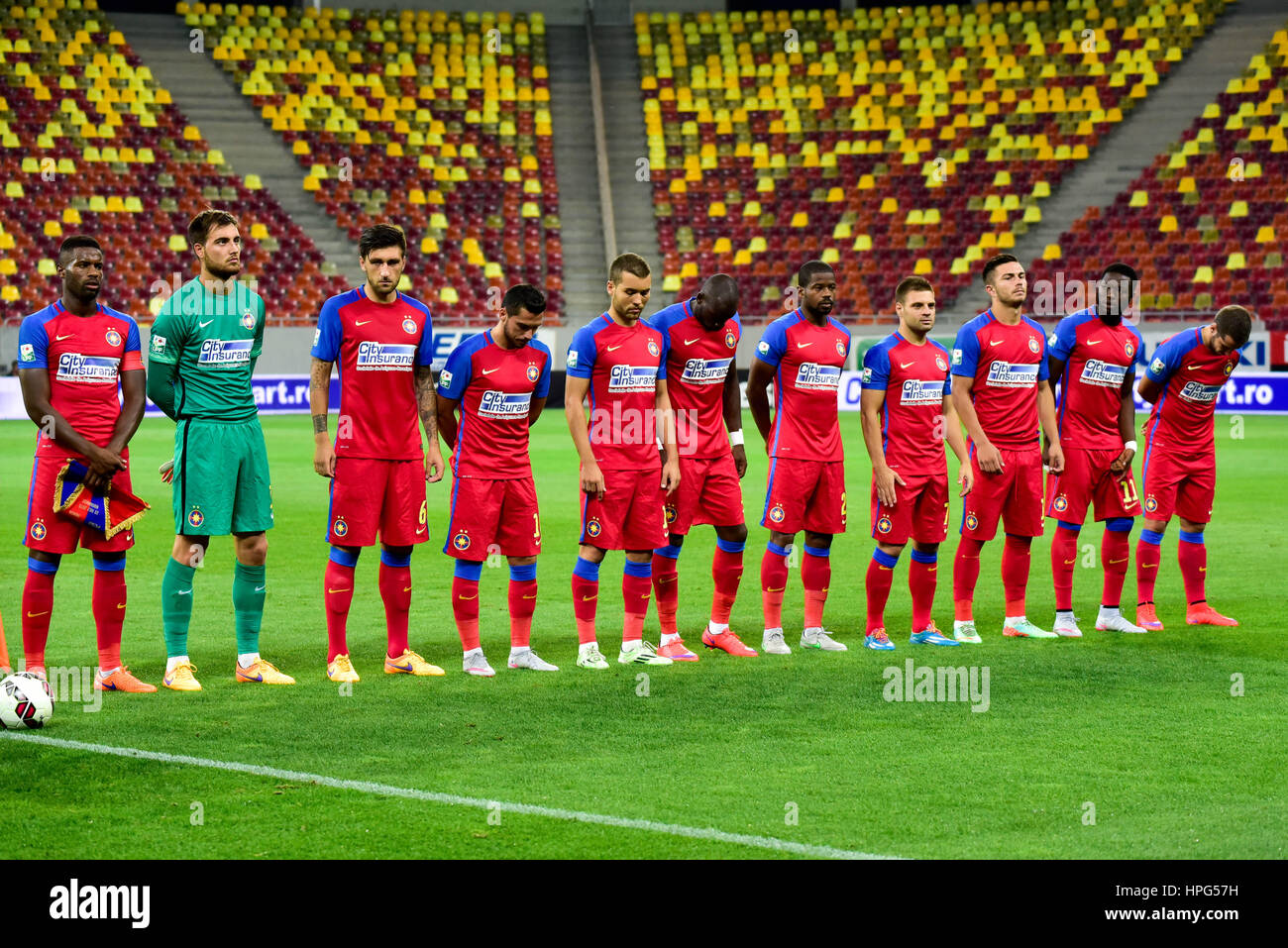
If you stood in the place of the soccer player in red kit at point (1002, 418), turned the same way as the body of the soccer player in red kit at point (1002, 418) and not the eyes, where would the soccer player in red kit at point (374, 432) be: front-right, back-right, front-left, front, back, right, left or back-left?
right

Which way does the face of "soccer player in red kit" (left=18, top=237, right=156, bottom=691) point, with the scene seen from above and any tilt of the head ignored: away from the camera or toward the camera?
toward the camera

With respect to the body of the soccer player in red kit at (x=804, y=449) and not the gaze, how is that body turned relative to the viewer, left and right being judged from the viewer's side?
facing the viewer and to the right of the viewer

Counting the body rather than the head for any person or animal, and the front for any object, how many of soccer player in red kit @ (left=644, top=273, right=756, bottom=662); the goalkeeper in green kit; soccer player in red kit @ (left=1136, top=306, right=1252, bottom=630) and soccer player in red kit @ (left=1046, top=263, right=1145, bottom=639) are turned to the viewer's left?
0

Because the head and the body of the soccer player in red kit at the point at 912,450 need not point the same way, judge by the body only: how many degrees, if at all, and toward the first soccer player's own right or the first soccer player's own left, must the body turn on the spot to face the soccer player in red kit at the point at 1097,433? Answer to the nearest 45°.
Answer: approximately 90° to the first soccer player's own left

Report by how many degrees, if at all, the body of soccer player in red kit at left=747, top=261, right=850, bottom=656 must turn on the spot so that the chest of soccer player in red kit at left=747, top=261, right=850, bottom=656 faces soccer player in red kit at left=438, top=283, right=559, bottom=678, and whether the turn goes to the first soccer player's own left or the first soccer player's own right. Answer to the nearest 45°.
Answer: approximately 90° to the first soccer player's own right

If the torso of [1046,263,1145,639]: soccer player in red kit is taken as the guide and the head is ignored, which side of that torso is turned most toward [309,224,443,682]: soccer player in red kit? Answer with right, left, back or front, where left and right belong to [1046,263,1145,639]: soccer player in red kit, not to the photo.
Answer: right

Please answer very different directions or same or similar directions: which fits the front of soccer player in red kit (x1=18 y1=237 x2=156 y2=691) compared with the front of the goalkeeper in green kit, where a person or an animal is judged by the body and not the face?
same or similar directions

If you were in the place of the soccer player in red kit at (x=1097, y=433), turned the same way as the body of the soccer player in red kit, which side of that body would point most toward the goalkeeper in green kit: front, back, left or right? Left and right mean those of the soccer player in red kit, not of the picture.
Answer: right

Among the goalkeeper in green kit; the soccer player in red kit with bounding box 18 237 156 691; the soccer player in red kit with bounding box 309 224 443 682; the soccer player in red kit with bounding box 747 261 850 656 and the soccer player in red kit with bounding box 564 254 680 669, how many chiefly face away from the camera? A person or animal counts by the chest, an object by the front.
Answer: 0

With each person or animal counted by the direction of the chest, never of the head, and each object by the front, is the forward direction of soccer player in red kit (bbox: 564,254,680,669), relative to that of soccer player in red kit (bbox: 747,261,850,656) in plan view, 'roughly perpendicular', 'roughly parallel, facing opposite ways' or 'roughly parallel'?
roughly parallel

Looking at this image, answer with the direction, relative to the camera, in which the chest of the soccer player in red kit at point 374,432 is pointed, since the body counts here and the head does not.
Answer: toward the camera

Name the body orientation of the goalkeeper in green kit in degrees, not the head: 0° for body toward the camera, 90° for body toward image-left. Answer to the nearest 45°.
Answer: approximately 315°

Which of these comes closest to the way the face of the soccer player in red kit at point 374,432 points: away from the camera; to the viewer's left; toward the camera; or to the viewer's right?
toward the camera

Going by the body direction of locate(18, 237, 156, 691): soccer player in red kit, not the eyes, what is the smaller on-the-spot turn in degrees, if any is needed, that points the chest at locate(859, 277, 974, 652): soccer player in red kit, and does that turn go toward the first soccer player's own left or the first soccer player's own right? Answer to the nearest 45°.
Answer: approximately 45° to the first soccer player's own left

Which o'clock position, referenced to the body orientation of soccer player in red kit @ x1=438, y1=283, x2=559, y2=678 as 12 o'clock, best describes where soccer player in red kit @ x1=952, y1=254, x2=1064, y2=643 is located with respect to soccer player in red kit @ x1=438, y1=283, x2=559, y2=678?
soccer player in red kit @ x1=952, y1=254, x2=1064, y2=643 is roughly at 10 o'clock from soccer player in red kit @ x1=438, y1=283, x2=559, y2=678.
